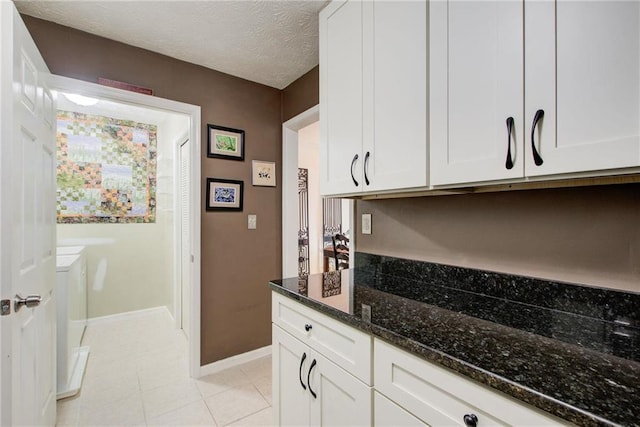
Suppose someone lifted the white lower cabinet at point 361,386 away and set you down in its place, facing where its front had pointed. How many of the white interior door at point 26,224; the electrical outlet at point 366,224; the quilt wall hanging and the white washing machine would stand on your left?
0

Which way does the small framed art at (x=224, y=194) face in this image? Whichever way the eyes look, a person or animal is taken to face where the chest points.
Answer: toward the camera

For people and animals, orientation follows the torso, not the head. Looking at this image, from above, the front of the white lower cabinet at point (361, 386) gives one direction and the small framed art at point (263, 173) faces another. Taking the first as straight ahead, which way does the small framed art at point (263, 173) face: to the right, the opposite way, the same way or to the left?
to the left

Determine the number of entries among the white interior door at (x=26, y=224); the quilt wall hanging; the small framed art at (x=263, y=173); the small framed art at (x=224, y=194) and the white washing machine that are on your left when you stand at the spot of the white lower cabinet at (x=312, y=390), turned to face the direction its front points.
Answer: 0

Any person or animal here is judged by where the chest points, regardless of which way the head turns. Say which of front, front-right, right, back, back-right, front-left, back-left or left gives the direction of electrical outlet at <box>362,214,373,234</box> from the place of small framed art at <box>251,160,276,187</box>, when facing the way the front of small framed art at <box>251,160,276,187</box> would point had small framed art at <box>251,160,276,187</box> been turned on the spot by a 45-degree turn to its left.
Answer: front

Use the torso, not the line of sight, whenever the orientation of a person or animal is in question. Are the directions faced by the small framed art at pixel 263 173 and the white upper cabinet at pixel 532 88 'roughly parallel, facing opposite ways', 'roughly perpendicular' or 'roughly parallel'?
roughly perpendicular

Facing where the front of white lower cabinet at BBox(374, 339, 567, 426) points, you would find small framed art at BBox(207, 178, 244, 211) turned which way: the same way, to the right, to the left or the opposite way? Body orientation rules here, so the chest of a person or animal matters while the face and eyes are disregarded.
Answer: to the left

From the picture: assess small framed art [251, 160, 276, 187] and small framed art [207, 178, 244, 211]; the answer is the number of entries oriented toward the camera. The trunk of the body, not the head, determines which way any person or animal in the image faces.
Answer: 2

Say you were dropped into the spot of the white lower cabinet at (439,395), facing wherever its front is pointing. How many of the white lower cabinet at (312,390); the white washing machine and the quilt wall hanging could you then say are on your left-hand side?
0

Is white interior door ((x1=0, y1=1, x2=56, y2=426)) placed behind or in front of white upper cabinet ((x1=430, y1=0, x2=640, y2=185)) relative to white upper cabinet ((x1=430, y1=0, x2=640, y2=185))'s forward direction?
in front

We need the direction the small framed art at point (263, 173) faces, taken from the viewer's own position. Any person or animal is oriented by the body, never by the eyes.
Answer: facing the viewer

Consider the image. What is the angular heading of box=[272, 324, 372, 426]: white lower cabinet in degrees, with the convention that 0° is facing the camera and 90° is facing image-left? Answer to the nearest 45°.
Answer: approximately 45°

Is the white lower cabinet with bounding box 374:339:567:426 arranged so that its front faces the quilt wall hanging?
no

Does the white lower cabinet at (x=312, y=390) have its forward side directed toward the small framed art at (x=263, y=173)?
no

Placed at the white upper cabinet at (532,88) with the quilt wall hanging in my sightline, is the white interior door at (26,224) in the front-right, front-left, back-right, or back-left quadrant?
front-left

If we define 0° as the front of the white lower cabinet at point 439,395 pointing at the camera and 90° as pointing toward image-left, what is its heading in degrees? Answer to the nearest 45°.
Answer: approximately 45°

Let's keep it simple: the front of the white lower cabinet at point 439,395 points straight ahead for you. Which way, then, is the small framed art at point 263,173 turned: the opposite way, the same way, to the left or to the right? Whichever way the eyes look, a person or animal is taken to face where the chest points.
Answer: to the left

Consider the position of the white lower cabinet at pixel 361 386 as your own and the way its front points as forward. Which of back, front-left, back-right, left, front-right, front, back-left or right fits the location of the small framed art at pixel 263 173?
right

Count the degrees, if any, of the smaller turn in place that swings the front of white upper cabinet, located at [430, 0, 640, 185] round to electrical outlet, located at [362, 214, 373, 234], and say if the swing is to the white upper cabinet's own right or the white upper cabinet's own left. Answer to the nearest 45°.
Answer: approximately 90° to the white upper cabinet's own right
